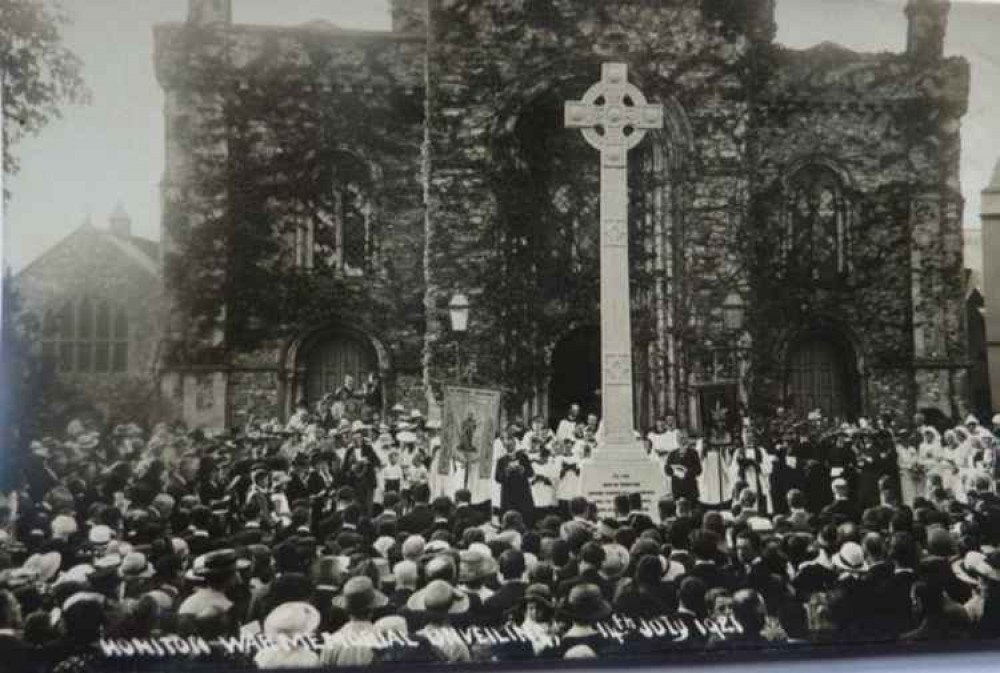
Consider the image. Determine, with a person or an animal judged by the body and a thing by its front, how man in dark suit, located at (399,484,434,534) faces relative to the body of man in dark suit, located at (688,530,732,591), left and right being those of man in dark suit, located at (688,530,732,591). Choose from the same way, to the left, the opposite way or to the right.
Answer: the same way

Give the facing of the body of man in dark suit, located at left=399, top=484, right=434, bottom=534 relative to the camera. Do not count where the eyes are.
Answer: away from the camera

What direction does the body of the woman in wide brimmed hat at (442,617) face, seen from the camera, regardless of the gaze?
away from the camera

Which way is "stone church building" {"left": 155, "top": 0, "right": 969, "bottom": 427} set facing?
toward the camera

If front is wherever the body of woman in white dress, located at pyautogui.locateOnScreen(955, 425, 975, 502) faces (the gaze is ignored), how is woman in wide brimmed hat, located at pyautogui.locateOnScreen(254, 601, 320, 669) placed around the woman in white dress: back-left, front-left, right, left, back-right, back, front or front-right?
front

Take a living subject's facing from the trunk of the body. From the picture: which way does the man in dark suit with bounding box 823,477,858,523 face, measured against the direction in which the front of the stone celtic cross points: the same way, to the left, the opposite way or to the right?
the opposite way

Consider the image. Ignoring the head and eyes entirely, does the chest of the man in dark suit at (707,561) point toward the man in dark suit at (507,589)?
no

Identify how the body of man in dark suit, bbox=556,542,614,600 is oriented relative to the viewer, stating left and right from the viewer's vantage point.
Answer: facing away from the viewer

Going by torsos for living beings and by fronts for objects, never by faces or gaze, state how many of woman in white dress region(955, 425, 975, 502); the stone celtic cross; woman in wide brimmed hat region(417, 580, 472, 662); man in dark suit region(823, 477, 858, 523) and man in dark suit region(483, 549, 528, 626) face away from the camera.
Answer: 3

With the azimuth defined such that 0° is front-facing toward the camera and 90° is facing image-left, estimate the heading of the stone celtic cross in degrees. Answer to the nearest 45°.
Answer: approximately 0°

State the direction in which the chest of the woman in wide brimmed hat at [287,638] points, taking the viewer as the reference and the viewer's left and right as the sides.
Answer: facing away from the viewer

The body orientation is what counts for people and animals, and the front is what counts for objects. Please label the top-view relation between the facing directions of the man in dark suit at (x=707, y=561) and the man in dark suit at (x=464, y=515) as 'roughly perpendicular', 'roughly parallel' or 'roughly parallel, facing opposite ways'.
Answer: roughly parallel

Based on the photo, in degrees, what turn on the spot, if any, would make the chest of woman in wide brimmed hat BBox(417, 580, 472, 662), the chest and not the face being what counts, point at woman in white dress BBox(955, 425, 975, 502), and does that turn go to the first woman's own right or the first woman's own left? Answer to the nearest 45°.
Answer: approximately 90° to the first woman's own right
